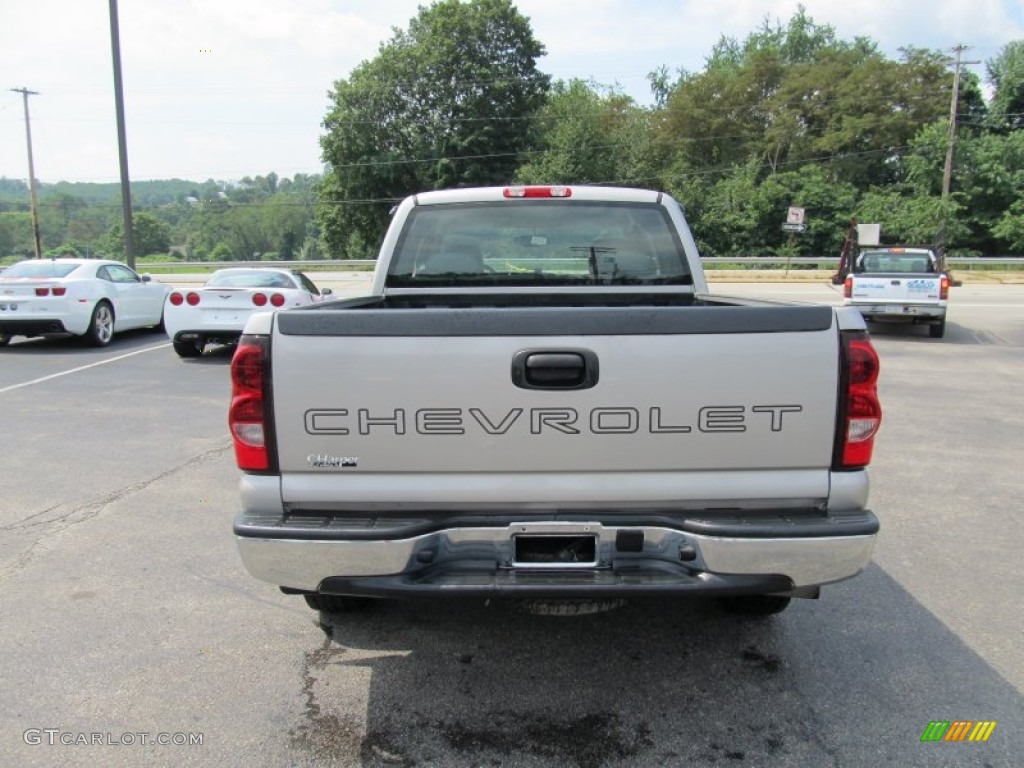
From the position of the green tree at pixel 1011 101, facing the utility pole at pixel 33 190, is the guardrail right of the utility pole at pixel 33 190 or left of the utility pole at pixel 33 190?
left

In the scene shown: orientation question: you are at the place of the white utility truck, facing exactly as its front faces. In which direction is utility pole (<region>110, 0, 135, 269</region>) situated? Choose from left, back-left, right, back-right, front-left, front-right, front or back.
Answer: left

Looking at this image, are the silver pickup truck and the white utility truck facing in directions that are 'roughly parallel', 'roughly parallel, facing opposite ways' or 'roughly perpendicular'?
roughly parallel

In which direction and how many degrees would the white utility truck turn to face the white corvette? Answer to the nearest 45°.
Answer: approximately 135° to its left

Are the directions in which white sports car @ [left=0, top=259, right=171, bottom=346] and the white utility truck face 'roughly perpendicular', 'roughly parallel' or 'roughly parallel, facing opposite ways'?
roughly parallel

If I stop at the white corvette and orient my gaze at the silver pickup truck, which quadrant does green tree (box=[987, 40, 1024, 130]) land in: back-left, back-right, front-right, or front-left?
back-left

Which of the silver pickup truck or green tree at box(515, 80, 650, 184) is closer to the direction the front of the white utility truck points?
the green tree

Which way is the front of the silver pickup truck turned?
away from the camera

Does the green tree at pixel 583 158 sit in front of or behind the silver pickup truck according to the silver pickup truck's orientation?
in front

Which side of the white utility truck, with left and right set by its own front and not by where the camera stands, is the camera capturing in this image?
back

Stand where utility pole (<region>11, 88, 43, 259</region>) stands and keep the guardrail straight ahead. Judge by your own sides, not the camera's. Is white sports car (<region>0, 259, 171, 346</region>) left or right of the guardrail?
right

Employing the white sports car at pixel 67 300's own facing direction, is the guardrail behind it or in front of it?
in front

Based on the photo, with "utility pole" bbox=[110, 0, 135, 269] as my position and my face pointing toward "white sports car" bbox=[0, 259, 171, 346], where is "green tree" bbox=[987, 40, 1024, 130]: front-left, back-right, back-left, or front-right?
back-left

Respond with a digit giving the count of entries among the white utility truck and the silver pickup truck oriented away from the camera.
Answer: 2

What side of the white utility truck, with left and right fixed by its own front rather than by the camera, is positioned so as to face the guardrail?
front

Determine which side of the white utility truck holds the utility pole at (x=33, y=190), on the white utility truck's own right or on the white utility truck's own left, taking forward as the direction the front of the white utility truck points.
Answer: on the white utility truck's own left

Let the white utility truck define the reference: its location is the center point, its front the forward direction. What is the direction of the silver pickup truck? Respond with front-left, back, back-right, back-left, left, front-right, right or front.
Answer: back

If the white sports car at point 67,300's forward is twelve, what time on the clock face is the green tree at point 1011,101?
The green tree is roughly at 1 o'clock from the white sports car.

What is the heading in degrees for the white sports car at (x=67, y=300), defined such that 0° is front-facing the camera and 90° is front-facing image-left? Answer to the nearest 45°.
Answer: approximately 225°

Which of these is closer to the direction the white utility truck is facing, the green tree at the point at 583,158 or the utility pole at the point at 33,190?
the green tree

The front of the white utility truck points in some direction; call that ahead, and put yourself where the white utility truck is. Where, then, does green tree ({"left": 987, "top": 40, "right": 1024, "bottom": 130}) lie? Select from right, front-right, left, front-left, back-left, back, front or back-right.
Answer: front
